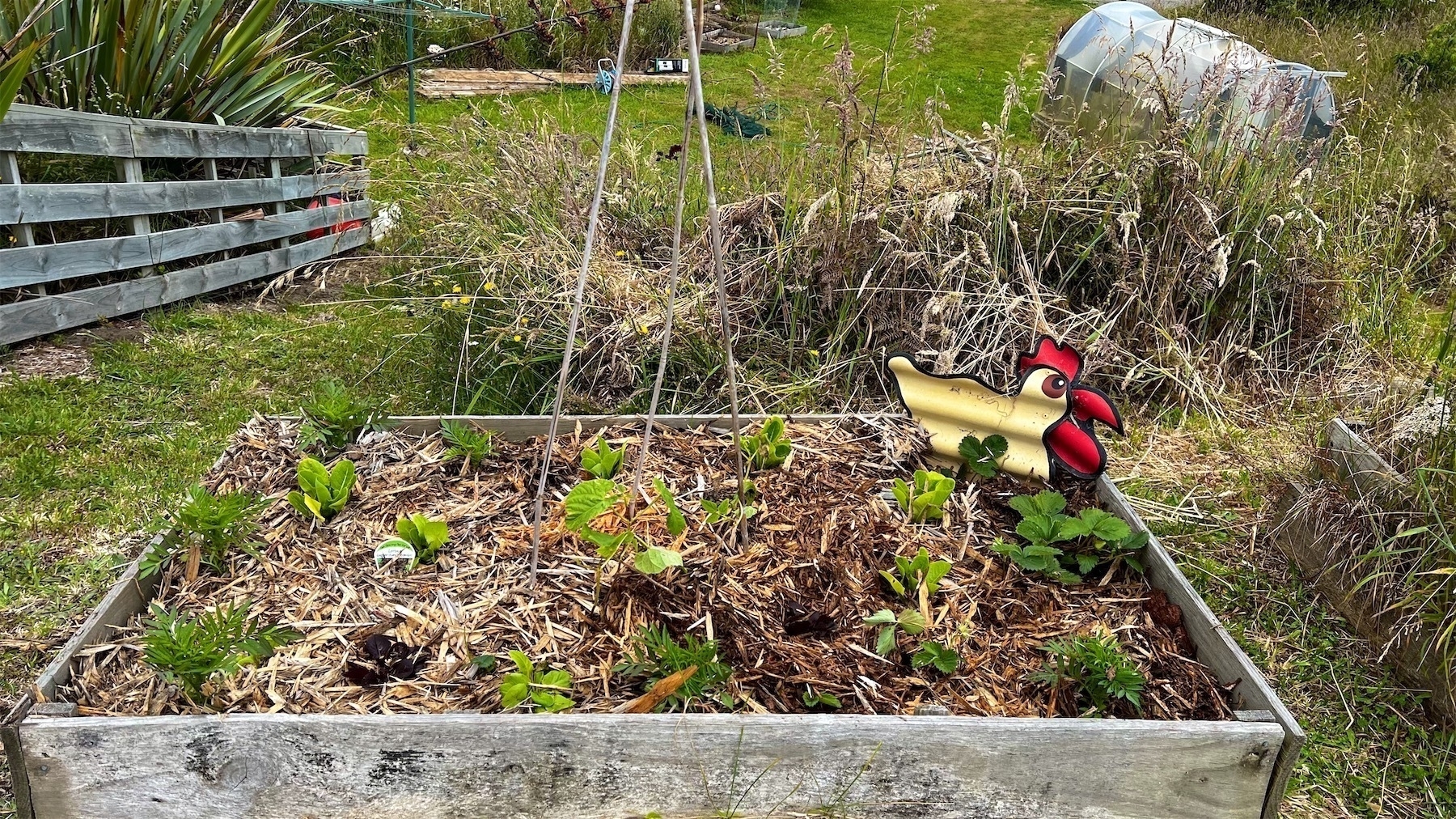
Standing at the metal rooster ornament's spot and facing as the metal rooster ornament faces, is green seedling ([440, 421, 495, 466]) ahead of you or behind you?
behind

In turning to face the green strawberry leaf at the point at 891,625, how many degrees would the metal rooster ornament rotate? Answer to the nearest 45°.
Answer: approximately 90° to its right

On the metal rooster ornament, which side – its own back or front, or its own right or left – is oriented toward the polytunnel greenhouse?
left

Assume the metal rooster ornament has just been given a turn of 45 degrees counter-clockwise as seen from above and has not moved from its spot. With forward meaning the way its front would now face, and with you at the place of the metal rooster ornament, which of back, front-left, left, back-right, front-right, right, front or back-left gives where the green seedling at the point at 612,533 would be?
back

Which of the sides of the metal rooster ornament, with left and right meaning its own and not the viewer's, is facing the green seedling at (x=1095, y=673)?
right

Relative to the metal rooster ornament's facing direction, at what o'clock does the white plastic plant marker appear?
The white plastic plant marker is roughly at 5 o'clock from the metal rooster ornament.

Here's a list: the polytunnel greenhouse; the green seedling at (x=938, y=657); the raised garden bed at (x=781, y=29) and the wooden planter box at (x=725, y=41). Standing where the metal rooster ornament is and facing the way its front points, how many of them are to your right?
1

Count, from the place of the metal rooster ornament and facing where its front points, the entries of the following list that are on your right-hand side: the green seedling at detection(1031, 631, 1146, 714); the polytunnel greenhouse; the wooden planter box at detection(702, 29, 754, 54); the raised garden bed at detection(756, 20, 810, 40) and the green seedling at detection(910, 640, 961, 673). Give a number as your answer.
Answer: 2

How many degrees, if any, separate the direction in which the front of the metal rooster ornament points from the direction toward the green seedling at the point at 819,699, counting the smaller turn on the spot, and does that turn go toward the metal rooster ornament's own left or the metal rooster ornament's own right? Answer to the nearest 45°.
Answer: approximately 90° to the metal rooster ornament's own right

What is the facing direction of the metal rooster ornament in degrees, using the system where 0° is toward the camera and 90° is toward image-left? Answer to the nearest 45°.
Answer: approximately 270°

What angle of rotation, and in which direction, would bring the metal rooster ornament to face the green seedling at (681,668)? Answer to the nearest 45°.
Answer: approximately 135° to its right
